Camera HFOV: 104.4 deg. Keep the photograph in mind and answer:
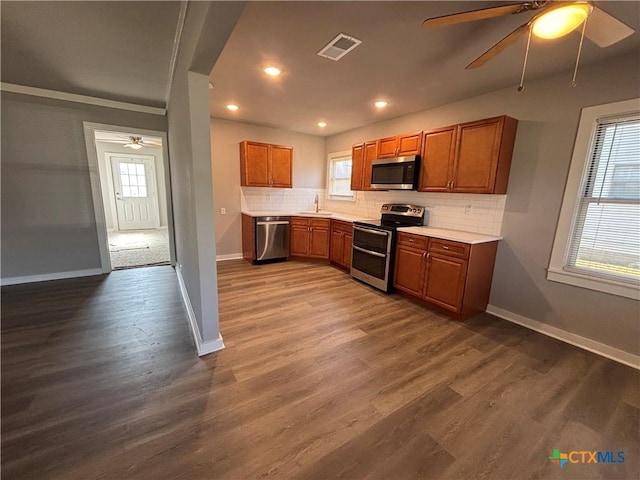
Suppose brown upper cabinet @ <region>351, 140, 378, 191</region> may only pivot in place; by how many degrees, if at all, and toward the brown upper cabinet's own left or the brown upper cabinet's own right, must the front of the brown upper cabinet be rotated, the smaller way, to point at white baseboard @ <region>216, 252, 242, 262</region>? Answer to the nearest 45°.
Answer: approximately 45° to the brown upper cabinet's own right

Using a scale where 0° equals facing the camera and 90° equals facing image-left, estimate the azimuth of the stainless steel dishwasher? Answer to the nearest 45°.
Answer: approximately 0°

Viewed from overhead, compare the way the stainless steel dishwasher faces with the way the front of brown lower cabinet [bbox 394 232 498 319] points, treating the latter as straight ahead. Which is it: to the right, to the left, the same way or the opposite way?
to the left

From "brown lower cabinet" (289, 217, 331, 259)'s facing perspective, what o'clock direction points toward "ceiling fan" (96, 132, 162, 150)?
The ceiling fan is roughly at 4 o'clock from the brown lower cabinet.

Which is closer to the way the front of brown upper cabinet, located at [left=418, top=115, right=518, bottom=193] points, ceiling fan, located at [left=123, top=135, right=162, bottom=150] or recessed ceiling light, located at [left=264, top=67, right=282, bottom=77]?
the recessed ceiling light

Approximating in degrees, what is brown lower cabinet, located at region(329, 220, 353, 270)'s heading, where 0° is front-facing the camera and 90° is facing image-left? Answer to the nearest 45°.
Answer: approximately 45°

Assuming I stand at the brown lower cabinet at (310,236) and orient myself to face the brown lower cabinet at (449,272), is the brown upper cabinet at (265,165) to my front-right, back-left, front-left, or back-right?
back-right
